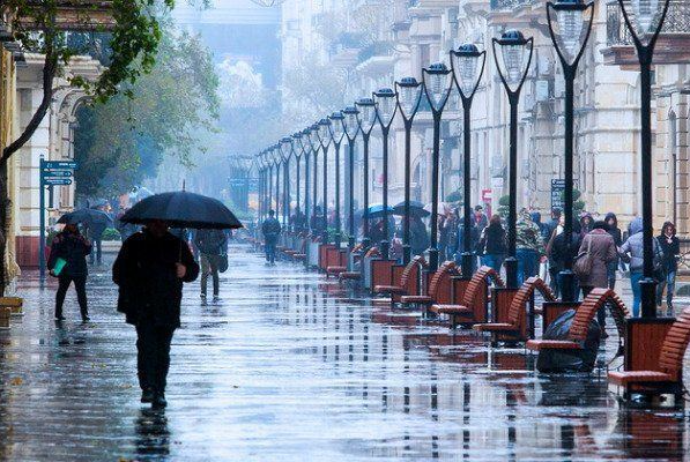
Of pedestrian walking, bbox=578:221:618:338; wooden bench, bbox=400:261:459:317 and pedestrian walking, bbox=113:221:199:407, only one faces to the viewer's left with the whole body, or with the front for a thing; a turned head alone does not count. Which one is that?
the wooden bench

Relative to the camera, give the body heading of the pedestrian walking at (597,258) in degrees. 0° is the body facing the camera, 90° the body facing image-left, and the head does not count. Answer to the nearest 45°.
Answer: approximately 180°

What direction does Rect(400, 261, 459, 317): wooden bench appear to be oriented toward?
to the viewer's left

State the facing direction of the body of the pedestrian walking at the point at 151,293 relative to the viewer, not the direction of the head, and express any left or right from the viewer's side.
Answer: facing the viewer

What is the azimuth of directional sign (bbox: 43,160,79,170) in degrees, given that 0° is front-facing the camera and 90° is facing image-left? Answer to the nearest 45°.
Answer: approximately 0°

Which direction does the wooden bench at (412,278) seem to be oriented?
to the viewer's left

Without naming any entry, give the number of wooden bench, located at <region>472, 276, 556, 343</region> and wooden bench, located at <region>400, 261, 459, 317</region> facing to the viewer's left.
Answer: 2

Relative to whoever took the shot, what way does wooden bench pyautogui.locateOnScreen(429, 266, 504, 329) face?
facing to the left of the viewer

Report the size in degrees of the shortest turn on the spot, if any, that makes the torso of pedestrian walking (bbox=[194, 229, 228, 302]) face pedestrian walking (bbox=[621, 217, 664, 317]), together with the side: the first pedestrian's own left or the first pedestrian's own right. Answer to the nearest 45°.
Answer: approximately 135° to the first pedestrian's own right

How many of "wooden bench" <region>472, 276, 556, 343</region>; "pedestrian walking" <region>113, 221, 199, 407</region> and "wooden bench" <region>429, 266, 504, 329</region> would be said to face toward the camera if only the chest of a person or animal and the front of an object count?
1

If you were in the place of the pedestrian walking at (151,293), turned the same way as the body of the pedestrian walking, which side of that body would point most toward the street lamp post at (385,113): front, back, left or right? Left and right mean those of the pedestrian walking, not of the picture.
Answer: back
